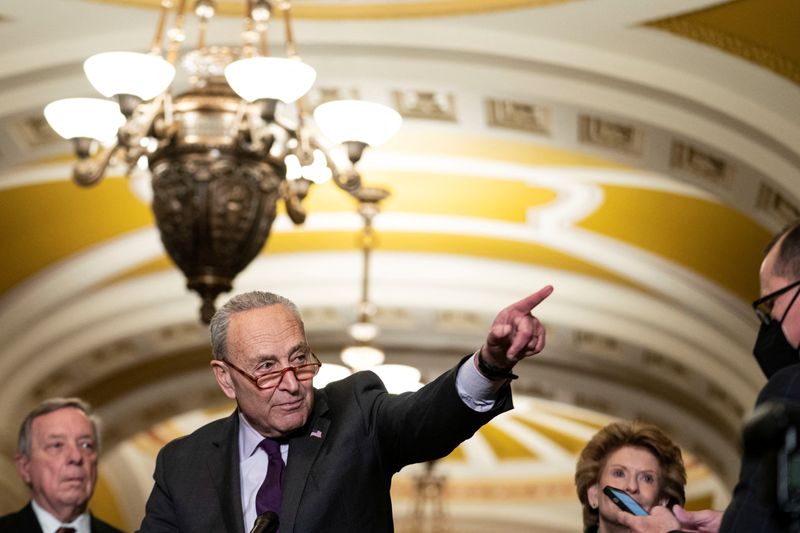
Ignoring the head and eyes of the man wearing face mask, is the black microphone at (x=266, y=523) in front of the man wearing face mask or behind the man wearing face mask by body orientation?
in front

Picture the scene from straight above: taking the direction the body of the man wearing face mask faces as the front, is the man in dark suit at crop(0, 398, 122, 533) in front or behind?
in front

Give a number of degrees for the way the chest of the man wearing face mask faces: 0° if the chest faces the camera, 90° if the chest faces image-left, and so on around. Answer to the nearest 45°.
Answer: approximately 90°

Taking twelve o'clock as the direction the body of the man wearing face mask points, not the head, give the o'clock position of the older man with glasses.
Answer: The older man with glasses is roughly at 12 o'clock from the man wearing face mask.

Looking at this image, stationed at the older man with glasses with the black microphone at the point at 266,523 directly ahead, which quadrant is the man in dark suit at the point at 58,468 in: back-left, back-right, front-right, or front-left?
back-right

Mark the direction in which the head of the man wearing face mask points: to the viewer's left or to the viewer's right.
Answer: to the viewer's left
